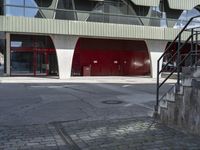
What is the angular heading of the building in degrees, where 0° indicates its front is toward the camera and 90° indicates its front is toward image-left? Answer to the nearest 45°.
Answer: approximately 0°

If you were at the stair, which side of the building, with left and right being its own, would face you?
front
